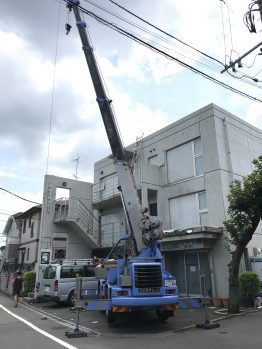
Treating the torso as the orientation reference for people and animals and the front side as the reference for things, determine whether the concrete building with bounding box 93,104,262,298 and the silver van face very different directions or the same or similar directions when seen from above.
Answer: very different directions

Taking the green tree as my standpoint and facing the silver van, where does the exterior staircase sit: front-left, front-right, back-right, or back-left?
front-right

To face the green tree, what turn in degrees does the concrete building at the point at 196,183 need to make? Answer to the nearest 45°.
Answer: approximately 45° to its left

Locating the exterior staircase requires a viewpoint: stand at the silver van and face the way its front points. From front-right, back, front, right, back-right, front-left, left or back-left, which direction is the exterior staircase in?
front-left

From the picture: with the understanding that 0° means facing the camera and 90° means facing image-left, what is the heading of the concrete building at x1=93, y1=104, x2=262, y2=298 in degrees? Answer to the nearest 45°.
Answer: approximately 45°

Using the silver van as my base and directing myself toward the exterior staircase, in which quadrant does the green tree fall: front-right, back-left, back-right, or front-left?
back-right

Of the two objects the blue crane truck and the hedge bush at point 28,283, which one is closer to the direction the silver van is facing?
the blue crane truck
